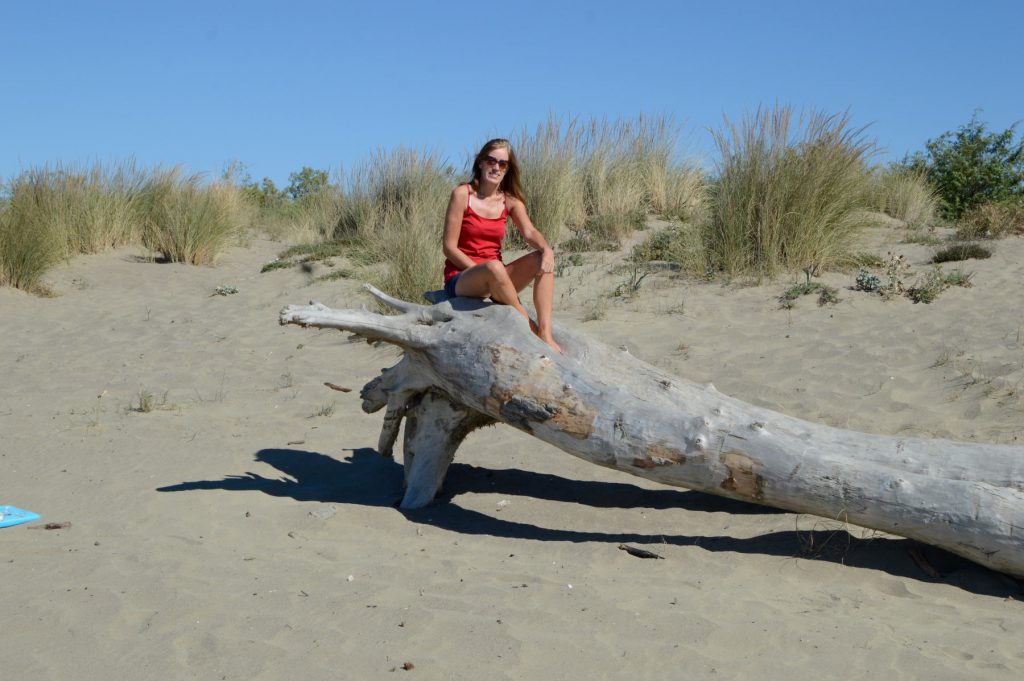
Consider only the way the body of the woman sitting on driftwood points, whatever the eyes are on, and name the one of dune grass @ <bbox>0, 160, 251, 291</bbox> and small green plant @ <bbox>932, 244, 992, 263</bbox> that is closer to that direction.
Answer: the small green plant

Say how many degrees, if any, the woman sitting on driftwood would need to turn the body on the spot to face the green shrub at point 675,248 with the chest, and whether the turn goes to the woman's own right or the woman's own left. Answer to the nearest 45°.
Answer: approximately 135° to the woman's own left

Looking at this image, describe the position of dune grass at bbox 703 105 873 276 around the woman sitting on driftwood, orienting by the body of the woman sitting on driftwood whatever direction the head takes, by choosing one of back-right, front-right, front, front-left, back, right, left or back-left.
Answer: left

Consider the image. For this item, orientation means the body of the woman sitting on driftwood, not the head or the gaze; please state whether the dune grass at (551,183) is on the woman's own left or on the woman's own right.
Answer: on the woman's own left

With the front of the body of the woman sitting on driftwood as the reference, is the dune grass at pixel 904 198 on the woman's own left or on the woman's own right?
on the woman's own left

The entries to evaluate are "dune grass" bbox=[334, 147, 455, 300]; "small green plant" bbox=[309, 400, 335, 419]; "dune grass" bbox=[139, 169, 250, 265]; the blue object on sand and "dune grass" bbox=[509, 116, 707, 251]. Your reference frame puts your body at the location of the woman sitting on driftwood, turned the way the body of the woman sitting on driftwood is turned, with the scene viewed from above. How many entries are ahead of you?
0

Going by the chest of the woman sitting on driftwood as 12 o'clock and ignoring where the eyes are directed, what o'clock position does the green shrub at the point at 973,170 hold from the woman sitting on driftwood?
The green shrub is roughly at 9 o'clock from the woman sitting on driftwood.

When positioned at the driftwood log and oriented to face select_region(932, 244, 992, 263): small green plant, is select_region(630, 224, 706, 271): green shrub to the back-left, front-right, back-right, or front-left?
front-left

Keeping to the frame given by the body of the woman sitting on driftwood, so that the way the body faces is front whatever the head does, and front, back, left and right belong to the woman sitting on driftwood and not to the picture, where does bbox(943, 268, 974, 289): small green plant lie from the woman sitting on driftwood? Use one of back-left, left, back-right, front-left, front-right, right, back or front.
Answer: left

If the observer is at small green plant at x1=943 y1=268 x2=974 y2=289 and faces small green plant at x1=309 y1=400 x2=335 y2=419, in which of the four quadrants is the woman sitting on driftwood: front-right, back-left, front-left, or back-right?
front-left

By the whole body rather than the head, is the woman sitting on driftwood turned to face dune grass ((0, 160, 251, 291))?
no

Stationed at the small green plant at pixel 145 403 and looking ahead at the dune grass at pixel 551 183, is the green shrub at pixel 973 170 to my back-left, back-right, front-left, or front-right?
front-right

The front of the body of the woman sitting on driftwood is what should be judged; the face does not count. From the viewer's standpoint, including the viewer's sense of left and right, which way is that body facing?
facing the viewer and to the right of the viewer

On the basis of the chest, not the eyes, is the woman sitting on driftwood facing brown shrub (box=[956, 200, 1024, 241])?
no

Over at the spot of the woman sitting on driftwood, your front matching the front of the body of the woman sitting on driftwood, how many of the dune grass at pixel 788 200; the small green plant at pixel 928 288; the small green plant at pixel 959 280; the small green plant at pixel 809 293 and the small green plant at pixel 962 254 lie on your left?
5

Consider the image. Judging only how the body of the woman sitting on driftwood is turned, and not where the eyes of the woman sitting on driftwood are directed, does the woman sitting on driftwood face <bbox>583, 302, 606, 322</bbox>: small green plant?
no

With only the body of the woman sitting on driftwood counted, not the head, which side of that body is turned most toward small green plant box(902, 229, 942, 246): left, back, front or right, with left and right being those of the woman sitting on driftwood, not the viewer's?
left

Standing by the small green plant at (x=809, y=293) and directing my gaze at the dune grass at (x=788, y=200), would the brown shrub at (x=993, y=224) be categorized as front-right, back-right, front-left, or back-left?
front-right
